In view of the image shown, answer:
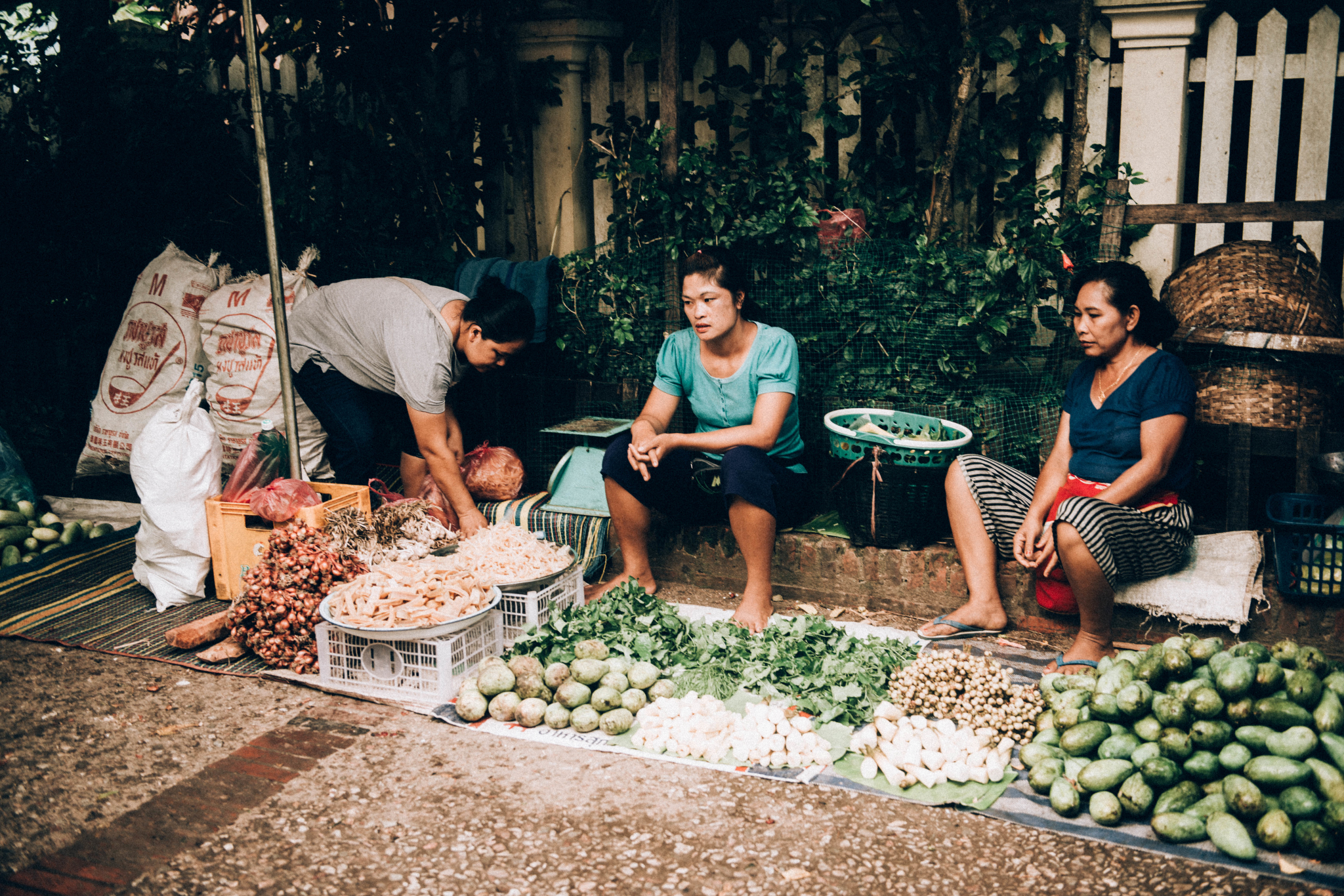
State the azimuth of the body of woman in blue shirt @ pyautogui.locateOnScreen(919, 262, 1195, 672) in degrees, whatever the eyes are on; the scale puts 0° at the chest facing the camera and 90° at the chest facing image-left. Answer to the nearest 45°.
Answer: approximately 45°

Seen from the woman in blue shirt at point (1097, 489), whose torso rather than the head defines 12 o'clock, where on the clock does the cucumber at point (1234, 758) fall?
The cucumber is roughly at 10 o'clock from the woman in blue shirt.

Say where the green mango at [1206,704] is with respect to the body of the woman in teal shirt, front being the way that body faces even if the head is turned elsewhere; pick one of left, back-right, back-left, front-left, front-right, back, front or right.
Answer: left

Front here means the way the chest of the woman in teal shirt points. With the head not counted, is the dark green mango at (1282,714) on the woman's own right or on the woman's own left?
on the woman's own left

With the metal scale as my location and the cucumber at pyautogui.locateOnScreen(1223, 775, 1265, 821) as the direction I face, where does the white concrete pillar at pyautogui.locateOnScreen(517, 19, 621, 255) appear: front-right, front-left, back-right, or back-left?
back-left

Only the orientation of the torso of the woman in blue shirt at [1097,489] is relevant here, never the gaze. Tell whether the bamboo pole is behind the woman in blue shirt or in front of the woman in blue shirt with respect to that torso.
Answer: in front

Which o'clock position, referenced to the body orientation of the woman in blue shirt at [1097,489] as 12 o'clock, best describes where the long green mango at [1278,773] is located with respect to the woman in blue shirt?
The long green mango is roughly at 10 o'clock from the woman in blue shirt.

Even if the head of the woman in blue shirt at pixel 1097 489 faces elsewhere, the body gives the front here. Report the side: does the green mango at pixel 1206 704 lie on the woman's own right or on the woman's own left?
on the woman's own left

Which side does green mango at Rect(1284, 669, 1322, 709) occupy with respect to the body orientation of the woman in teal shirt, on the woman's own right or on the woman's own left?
on the woman's own left

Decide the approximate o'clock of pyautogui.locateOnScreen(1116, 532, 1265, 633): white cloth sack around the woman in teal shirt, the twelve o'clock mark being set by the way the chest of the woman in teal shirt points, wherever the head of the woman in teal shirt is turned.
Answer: The white cloth sack is roughly at 8 o'clock from the woman in teal shirt.

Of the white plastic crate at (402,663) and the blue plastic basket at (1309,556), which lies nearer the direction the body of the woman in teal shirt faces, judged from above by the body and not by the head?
the white plastic crate
